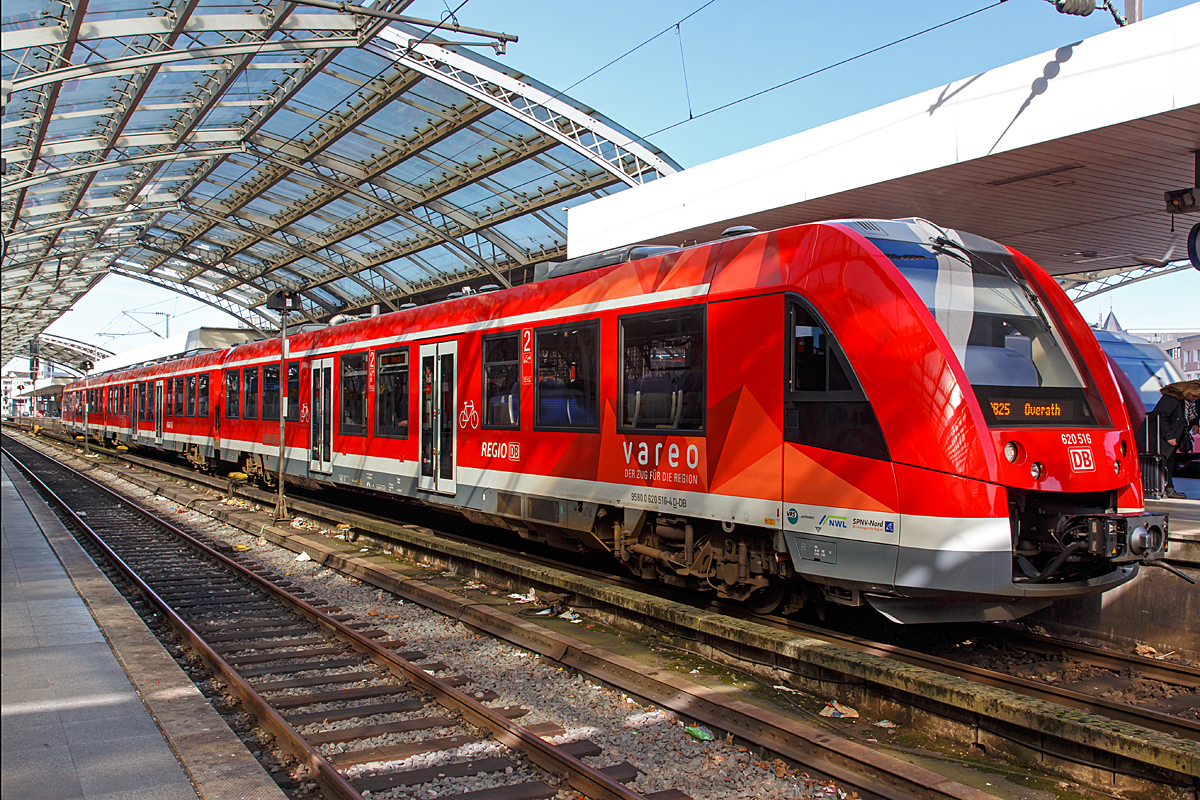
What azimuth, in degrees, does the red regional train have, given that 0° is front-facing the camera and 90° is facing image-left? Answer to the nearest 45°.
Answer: approximately 315°

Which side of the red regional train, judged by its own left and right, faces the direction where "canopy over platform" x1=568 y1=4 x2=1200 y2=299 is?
left

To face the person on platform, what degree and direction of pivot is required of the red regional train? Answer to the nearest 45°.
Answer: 0° — it already faces them
